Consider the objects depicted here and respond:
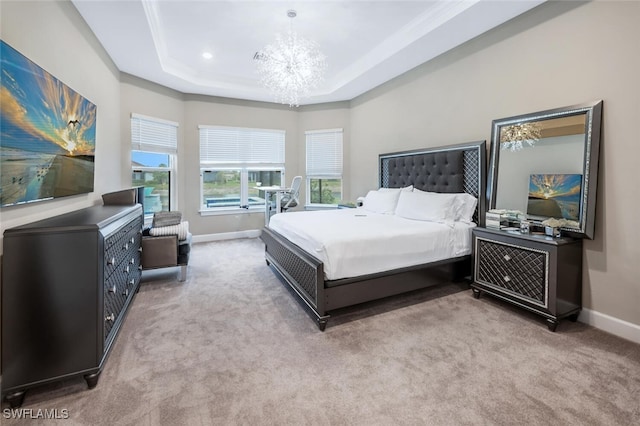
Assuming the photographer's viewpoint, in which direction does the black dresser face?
facing to the right of the viewer

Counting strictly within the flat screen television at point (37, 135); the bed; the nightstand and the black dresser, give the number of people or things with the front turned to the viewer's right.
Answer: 2

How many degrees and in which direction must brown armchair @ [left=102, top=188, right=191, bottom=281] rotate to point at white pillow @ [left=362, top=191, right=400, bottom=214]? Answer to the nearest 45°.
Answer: approximately 45° to its left

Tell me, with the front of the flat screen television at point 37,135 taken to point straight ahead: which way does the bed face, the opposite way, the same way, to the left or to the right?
the opposite way

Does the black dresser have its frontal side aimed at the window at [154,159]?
no

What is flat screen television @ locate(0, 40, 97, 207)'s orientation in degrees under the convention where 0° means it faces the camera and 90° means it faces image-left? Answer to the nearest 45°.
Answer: approximately 270°

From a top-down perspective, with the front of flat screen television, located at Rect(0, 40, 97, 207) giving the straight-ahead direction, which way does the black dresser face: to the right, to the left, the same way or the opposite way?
the same way

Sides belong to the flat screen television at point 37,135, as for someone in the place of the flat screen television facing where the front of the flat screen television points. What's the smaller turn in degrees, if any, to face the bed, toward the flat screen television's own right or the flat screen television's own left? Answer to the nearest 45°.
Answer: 0° — it already faces it

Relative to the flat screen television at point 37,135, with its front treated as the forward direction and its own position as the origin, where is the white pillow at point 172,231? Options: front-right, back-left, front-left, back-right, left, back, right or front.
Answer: front-left

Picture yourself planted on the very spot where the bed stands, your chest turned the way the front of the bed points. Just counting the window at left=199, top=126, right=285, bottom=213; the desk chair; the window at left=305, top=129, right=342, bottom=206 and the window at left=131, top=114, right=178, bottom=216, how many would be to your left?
0

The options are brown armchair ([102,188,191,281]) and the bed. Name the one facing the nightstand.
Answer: the brown armchair

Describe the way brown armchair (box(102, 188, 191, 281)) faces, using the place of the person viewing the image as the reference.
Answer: facing the viewer and to the right of the viewer

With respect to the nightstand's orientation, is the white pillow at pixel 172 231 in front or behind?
in front

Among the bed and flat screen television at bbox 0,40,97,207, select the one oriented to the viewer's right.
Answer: the flat screen television
